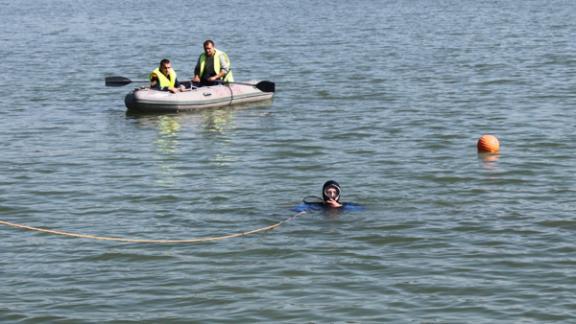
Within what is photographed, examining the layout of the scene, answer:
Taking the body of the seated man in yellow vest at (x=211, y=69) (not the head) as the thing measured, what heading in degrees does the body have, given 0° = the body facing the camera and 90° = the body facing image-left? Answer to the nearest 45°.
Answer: approximately 45°

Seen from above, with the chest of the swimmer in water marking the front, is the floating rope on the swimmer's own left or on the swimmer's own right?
on the swimmer's own right

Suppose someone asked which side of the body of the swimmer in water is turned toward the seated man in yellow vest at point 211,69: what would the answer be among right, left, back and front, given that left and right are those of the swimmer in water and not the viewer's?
back

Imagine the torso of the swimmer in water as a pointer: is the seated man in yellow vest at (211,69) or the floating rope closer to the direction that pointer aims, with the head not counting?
the floating rope
